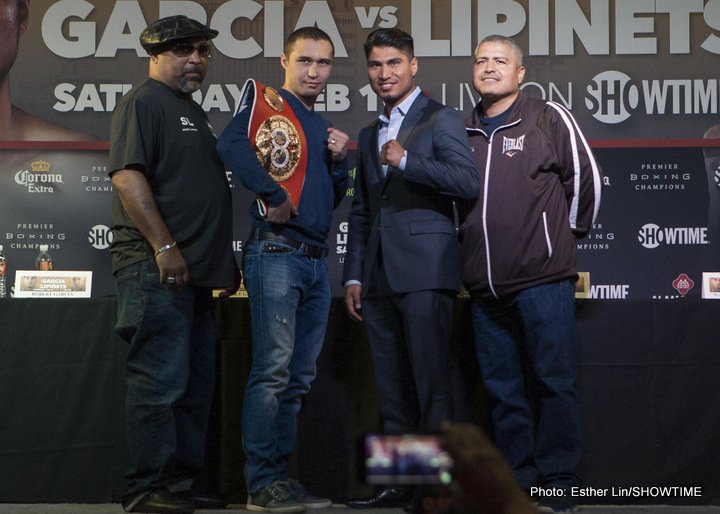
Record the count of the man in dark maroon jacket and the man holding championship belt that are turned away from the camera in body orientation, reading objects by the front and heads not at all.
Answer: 0

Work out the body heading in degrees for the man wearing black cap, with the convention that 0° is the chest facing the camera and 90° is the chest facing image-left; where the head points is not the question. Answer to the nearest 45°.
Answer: approximately 315°

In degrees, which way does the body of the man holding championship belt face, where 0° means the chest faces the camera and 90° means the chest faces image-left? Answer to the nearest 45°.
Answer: approximately 315°

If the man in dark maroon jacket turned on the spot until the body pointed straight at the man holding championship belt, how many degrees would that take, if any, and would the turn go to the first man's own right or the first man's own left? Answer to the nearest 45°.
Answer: approximately 45° to the first man's own right

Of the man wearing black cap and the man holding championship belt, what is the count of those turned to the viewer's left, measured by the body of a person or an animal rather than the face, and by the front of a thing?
0

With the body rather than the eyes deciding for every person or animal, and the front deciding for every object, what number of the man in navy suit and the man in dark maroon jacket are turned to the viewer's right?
0

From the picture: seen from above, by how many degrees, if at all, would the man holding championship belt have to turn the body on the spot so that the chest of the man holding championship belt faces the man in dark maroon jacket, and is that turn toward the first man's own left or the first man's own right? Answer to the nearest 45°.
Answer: approximately 45° to the first man's own left
